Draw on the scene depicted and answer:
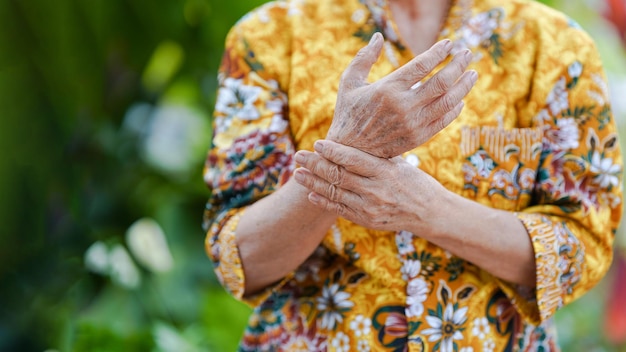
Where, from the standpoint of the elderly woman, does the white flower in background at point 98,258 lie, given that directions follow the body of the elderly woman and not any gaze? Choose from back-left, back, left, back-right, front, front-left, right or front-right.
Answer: back-right

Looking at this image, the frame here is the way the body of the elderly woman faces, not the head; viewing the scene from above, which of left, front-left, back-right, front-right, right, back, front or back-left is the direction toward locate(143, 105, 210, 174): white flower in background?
back-right

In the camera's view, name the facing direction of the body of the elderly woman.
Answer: toward the camera

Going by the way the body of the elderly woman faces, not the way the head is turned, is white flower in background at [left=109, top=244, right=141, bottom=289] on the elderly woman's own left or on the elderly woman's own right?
on the elderly woman's own right

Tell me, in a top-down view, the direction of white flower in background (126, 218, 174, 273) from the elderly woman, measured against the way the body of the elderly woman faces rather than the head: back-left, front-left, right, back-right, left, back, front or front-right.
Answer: back-right
